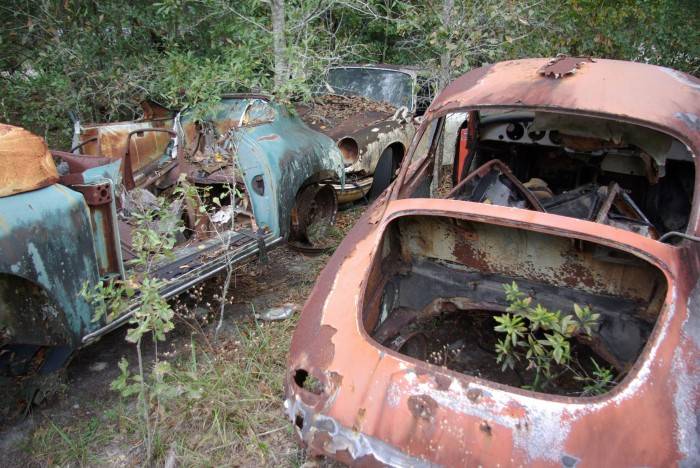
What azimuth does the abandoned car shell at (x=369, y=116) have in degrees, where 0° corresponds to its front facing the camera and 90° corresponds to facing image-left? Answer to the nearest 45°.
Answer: approximately 45°

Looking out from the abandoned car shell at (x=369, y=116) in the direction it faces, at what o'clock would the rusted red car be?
The rusted red car is roughly at 10 o'clock from the abandoned car shell.

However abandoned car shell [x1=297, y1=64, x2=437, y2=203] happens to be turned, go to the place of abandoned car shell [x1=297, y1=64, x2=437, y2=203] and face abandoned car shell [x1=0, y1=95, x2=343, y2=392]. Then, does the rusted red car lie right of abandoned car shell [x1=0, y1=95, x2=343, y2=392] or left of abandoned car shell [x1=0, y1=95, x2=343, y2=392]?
left

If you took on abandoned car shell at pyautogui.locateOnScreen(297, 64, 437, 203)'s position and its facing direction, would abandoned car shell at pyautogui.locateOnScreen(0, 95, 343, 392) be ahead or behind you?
ahead
